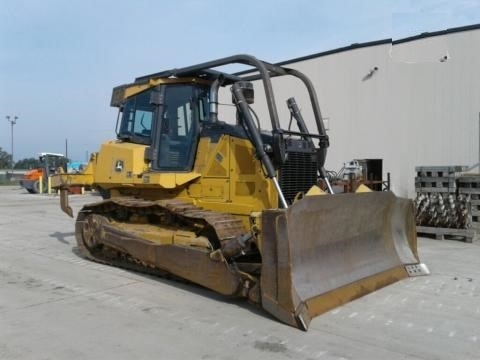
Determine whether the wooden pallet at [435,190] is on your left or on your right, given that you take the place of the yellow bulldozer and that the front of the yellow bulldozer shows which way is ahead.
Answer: on your left

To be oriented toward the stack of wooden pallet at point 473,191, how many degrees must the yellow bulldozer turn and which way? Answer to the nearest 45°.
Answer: approximately 90° to its left

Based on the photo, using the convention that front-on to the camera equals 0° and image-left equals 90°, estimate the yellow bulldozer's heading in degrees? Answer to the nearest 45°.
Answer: approximately 315°

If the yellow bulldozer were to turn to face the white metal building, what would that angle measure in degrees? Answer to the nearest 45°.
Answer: approximately 90° to its left

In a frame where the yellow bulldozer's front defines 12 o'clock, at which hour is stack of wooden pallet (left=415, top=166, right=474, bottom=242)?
The stack of wooden pallet is roughly at 9 o'clock from the yellow bulldozer.

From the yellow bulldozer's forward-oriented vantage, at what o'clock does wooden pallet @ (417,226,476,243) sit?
The wooden pallet is roughly at 9 o'clock from the yellow bulldozer.
